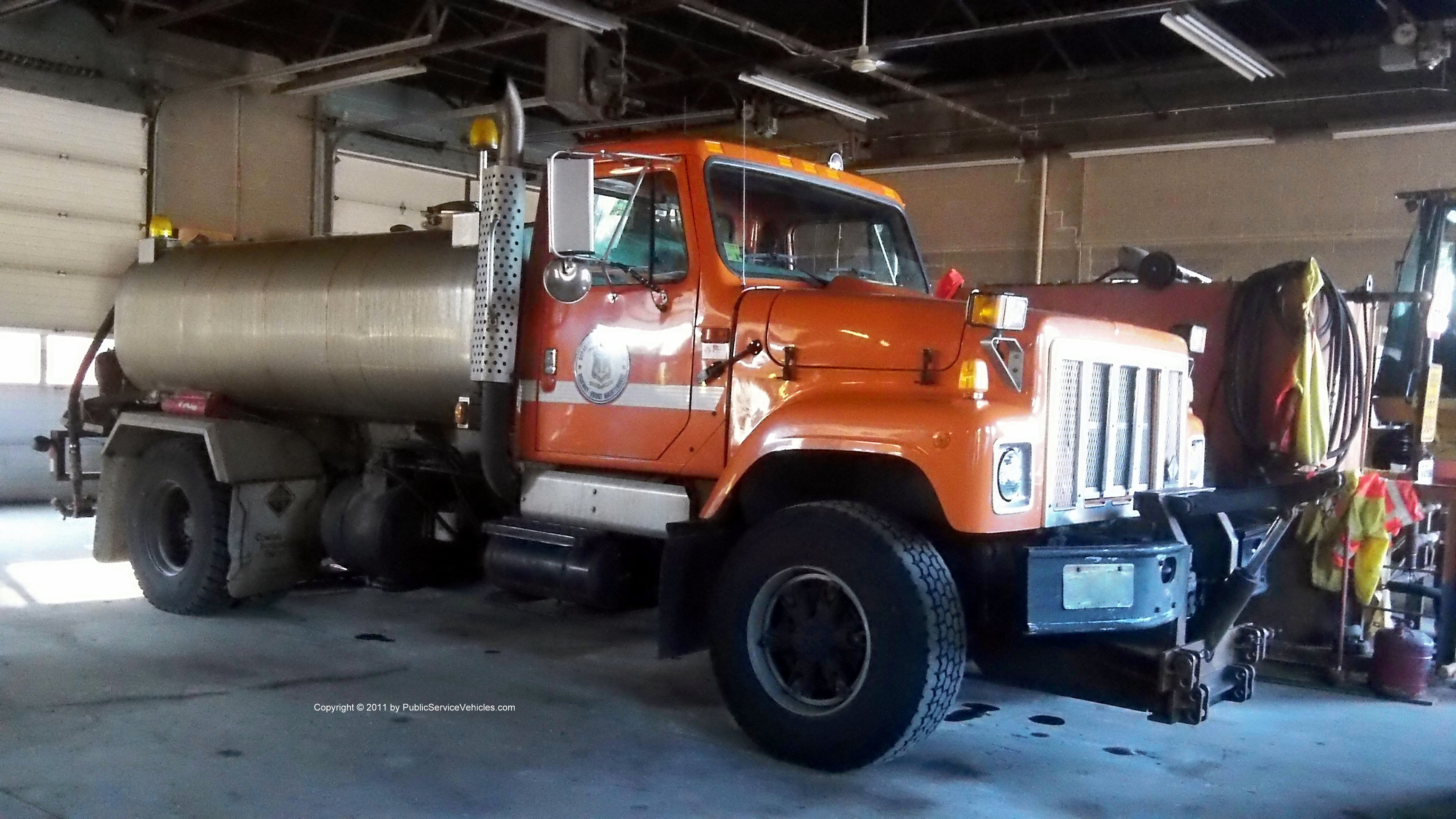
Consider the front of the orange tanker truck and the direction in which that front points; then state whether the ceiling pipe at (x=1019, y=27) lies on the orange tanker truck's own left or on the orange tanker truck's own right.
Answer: on the orange tanker truck's own left

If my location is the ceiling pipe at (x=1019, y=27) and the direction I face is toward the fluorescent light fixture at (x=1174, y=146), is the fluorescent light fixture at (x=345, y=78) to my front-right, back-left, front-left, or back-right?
back-left

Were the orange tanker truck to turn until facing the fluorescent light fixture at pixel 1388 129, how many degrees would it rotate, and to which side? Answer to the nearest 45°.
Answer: approximately 90° to its left

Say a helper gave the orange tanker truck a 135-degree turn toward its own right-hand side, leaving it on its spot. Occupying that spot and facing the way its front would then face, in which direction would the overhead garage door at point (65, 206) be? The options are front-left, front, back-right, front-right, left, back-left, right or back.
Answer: front-right

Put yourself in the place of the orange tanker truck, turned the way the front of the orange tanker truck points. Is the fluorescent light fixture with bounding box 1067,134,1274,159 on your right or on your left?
on your left

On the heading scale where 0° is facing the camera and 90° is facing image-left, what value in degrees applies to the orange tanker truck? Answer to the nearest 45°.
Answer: approximately 315°

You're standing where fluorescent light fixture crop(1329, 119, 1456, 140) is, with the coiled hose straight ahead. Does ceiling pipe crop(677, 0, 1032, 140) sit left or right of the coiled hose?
right

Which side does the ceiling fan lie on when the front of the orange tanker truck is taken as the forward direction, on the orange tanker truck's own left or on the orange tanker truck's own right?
on the orange tanker truck's own left
